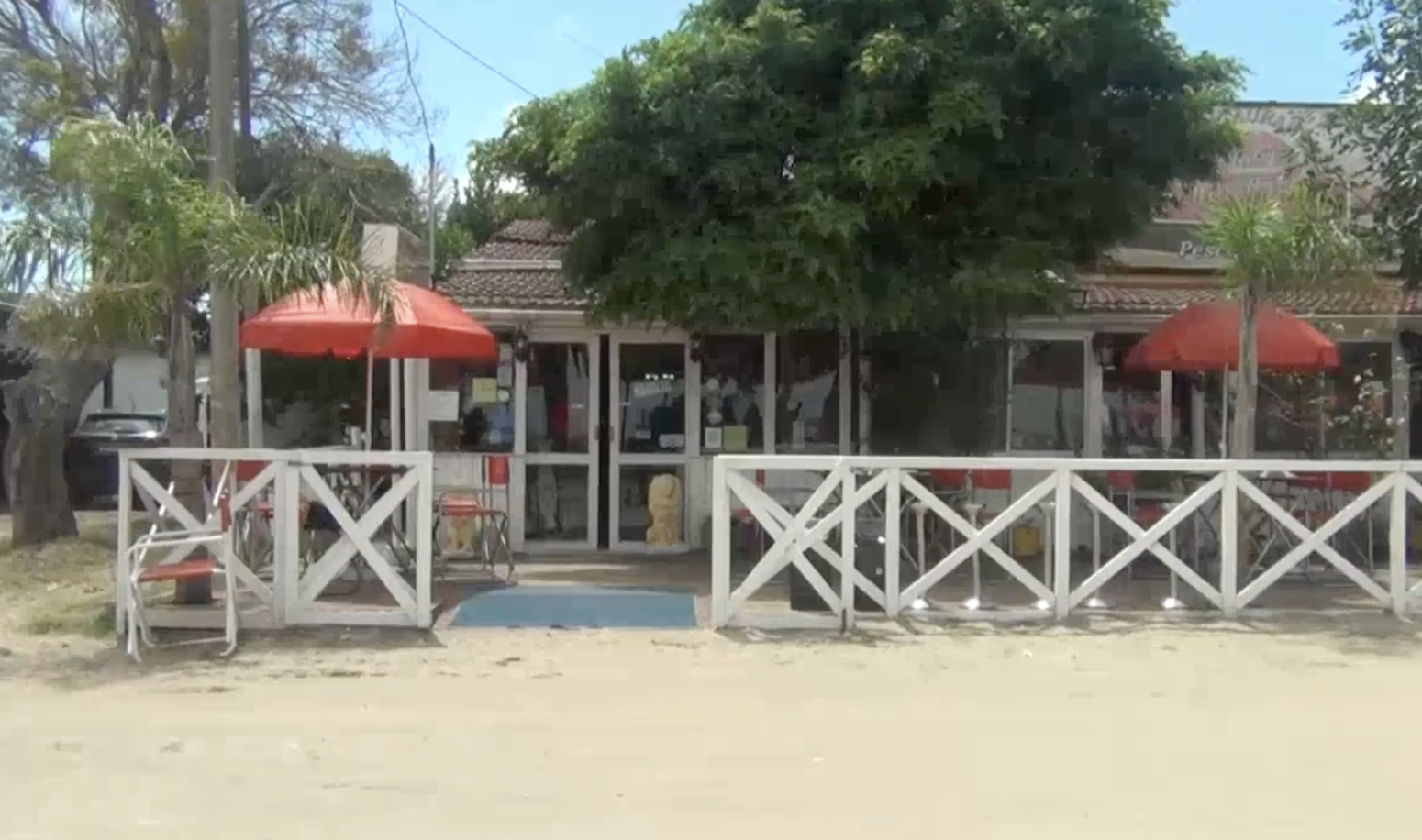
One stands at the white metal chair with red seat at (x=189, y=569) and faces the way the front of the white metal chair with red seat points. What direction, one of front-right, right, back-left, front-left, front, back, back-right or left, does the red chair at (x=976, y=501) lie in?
back

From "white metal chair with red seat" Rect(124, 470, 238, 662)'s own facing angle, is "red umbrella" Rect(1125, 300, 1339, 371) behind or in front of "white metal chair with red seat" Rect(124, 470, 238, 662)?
behind

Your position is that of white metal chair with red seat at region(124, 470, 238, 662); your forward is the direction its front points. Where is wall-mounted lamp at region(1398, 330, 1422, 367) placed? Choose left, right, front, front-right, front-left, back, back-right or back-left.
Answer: back

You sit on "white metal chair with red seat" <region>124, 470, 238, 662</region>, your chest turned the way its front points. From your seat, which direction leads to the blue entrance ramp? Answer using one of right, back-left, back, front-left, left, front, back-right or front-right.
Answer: back

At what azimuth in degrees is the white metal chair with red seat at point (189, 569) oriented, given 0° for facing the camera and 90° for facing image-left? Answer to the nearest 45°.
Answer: approximately 90°
